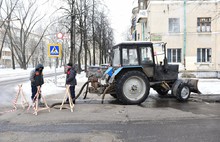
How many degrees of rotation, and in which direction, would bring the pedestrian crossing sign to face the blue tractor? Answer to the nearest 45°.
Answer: approximately 45° to its left

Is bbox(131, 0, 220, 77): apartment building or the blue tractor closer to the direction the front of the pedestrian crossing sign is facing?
the blue tractor

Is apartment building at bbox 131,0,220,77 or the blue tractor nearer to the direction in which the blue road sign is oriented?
the blue tractor

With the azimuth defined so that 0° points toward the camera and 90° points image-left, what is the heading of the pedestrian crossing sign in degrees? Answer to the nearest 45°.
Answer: approximately 0°

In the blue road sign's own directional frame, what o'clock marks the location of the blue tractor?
The blue tractor is roughly at 11 o'clock from the blue road sign.

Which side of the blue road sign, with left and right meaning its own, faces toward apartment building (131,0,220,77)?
left

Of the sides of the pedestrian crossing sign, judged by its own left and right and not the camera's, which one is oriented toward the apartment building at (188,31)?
left
